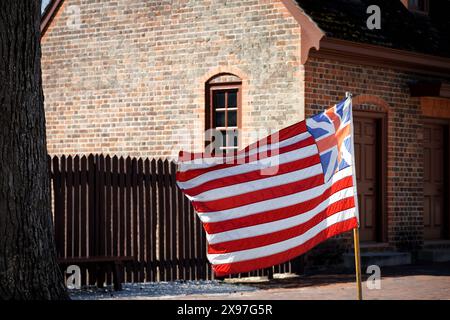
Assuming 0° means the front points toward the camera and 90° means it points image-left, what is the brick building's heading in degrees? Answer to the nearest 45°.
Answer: approximately 315°

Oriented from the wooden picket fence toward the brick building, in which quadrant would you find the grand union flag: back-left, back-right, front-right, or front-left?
back-right

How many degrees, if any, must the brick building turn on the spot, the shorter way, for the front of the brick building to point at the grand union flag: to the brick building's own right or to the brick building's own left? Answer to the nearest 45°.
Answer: approximately 45° to the brick building's own right

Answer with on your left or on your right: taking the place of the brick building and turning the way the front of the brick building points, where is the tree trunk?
on your right
